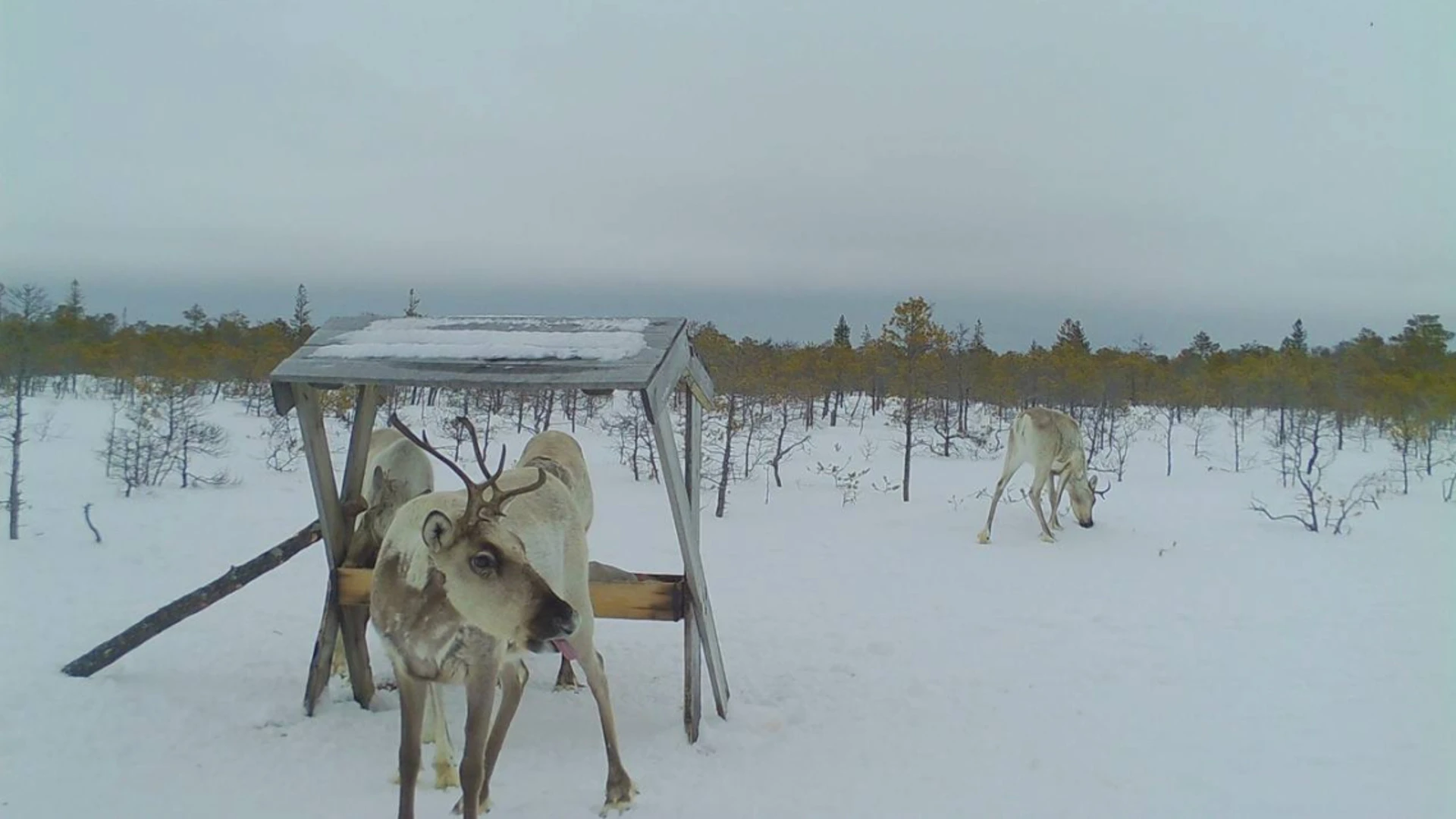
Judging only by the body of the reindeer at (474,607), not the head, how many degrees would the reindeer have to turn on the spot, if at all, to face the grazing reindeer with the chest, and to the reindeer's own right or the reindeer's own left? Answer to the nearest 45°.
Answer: approximately 180°

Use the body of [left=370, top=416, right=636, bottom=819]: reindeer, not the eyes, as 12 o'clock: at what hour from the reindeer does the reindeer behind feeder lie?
The reindeer behind feeder is roughly at 4 o'clock from the reindeer.

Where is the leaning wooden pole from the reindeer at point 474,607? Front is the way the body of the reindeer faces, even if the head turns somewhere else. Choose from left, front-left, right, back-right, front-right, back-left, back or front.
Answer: right

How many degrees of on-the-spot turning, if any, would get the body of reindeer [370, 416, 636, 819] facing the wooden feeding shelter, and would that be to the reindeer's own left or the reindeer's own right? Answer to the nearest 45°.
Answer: approximately 135° to the reindeer's own right

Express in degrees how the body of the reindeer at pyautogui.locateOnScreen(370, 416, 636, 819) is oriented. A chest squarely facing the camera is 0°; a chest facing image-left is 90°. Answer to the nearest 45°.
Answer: approximately 45°
